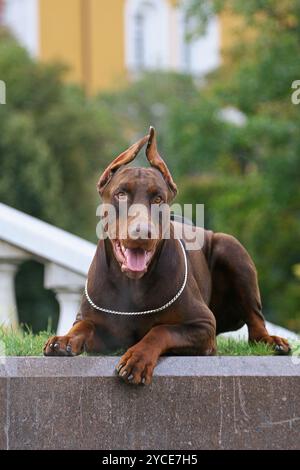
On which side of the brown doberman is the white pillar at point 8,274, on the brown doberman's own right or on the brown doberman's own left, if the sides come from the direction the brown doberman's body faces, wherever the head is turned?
on the brown doberman's own right

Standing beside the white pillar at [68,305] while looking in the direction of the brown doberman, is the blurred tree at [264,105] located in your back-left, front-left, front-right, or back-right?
back-left

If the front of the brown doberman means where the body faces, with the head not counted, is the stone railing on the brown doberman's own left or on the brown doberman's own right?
on the brown doberman's own right

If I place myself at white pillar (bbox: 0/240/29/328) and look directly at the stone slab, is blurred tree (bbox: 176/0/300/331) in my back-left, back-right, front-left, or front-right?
back-left

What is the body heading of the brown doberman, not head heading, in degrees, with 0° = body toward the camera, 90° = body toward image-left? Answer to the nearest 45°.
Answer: approximately 45°

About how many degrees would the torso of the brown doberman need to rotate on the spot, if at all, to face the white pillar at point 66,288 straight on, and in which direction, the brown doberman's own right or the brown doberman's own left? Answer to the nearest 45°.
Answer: approximately 135° to the brown doberman's own right

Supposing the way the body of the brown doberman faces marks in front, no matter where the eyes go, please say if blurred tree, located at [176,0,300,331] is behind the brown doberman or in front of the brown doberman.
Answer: behind
